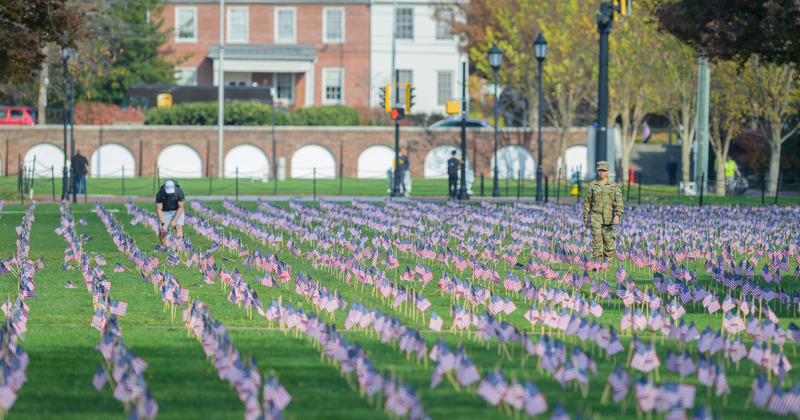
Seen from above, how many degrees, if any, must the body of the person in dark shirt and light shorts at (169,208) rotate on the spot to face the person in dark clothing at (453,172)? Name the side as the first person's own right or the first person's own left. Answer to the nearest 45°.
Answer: approximately 135° to the first person's own left

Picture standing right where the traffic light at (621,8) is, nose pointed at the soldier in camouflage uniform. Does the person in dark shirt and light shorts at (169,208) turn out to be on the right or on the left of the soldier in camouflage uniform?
right

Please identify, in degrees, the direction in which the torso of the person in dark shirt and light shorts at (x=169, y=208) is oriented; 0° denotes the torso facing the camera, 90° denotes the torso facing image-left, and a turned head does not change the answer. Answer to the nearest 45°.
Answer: approximately 0°

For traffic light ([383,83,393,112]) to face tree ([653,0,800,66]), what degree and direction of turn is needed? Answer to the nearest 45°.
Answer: approximately 135° to its left

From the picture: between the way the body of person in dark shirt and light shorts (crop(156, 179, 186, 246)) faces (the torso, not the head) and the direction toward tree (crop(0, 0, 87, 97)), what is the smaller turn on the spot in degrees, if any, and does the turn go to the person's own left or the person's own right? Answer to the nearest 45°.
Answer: approximately 135° to the person's own right

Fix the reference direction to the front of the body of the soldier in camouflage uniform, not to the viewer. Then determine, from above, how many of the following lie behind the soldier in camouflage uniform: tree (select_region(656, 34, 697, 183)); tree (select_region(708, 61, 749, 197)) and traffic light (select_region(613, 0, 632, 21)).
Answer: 3
